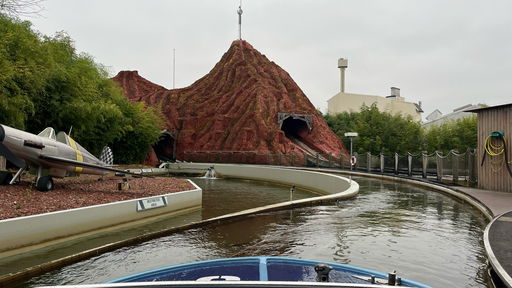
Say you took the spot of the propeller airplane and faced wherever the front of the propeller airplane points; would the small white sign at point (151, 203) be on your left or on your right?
on your left

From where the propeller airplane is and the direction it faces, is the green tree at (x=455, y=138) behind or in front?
behind

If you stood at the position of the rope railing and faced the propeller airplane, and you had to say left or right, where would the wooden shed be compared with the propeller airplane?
left

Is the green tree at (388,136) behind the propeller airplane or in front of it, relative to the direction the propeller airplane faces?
behind

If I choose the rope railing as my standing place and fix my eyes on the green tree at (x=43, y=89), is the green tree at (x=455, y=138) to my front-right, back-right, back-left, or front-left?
back-right

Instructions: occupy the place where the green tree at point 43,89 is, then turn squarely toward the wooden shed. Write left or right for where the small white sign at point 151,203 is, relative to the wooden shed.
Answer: right

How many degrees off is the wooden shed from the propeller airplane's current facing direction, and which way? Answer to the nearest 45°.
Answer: approximately 135° to its left

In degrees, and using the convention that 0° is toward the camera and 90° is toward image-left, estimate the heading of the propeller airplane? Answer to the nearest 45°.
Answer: approximately 45°

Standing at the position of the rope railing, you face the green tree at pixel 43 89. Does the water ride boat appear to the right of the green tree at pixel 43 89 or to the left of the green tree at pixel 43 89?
left
